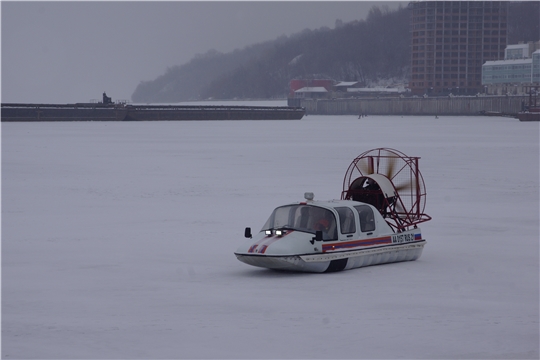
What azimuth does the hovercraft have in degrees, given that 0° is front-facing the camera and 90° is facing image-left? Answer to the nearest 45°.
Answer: approximately 45°
